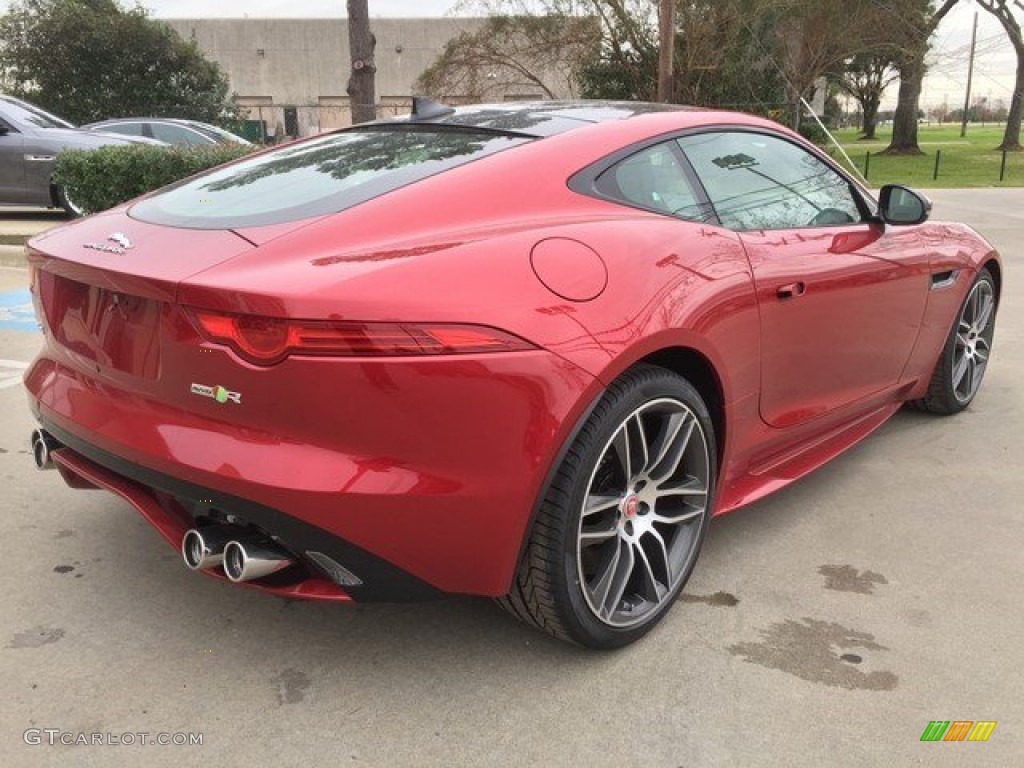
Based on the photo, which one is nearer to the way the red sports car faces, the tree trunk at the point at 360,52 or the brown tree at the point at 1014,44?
the brown tree

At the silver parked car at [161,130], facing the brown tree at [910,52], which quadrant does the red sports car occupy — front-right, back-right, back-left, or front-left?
back-right

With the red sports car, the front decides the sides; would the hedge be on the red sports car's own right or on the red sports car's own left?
on the red sports car's own left

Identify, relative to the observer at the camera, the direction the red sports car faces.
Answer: facing away from the viewer and to the right of the viewer

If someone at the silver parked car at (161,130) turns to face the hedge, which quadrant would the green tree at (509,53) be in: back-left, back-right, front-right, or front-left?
back-left

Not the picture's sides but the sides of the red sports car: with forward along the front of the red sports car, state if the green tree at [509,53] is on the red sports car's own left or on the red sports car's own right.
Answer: on the red sports car's own left

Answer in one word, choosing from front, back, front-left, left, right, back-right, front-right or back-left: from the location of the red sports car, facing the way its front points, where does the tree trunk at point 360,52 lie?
front-left

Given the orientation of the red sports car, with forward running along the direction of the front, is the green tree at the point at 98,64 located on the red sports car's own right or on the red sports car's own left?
on the red sports car's own left

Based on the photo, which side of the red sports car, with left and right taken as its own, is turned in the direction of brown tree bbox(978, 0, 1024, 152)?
front
